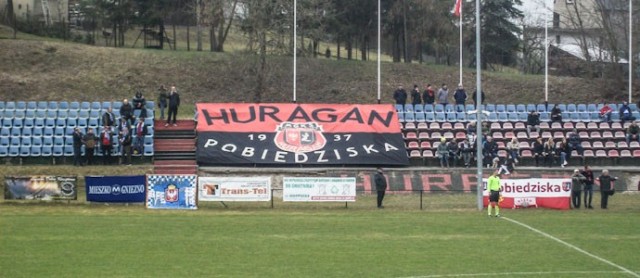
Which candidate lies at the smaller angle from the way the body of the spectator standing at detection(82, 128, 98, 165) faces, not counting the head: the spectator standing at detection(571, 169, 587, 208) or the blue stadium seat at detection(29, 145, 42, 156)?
the spectator standing

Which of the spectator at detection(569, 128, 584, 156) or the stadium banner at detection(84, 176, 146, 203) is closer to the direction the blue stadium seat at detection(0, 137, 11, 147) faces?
the stadium banner

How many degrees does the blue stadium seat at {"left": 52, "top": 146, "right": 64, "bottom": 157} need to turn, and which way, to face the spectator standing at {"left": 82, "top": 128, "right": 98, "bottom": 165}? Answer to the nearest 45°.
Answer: approximately 45° to its left

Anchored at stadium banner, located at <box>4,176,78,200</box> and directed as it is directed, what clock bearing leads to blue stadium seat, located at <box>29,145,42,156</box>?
The blue stadium seat is roughly at 6 o'clock from the stadium banner.

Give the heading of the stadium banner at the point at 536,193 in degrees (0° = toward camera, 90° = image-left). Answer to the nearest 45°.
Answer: approximately 0°

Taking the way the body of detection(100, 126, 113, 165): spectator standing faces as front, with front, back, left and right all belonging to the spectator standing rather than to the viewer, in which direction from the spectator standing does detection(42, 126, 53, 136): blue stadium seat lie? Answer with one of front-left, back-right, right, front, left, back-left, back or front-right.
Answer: back-right

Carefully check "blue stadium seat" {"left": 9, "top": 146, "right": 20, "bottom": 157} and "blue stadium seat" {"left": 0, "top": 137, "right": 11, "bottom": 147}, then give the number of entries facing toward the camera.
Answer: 2

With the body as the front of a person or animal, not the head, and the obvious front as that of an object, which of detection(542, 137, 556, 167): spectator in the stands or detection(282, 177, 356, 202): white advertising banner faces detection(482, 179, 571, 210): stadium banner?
the spectator in the stands

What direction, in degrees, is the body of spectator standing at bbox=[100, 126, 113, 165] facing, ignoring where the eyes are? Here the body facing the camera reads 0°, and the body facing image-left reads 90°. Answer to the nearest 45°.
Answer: approximately 0°
